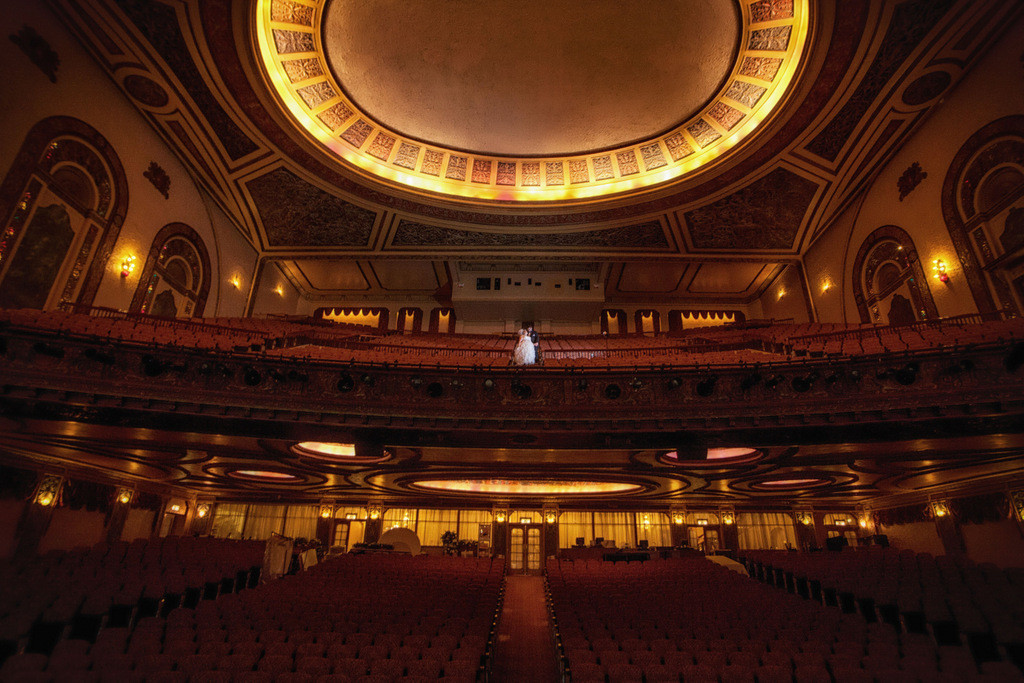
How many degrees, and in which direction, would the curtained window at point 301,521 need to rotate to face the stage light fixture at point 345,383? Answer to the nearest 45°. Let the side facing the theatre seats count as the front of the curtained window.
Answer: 0° — it already faces it

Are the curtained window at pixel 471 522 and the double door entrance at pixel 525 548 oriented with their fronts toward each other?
no

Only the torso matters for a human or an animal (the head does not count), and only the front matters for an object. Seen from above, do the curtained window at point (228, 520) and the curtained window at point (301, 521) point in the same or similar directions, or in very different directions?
same or similar directions

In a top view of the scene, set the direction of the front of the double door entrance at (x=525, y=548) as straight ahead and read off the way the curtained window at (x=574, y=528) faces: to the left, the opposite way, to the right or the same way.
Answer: the same way

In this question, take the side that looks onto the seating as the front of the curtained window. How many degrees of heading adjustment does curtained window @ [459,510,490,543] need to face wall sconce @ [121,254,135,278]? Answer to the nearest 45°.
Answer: approximately 45° to its right

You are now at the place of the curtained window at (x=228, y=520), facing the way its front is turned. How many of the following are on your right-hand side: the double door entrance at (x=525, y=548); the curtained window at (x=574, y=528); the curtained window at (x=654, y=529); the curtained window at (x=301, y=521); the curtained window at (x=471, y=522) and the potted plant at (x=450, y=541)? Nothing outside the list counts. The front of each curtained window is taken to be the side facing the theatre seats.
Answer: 0

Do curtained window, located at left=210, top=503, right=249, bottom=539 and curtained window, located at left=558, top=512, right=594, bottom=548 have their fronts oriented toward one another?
no

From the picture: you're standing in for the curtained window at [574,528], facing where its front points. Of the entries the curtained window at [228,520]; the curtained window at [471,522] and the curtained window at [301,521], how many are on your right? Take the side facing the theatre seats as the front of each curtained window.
3

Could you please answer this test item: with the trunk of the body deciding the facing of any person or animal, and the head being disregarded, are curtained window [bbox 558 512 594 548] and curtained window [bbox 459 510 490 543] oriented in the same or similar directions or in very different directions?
same or similar directions

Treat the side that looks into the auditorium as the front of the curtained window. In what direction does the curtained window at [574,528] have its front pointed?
toward the camera

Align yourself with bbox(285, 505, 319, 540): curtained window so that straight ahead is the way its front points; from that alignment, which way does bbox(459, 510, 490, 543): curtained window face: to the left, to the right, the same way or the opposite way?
the same way

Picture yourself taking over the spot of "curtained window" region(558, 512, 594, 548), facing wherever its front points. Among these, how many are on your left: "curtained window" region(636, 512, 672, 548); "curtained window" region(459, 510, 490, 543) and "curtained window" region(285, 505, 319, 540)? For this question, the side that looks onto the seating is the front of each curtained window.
1

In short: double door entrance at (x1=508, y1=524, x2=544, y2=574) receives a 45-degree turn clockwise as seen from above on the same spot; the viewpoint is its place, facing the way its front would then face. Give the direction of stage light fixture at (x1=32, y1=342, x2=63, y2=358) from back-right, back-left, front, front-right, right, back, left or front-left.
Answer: front

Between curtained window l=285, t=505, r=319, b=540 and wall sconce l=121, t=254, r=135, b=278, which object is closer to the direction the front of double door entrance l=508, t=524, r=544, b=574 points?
the wall sconce

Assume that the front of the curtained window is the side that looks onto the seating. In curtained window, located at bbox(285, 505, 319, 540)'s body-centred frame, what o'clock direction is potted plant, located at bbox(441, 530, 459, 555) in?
The potted plant is roughly at 10 o'clock from the curtained window.

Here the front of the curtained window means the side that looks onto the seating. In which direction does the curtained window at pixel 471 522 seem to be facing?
toward the camera

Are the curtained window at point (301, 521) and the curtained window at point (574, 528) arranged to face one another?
no

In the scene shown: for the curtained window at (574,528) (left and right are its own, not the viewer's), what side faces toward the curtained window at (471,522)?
right

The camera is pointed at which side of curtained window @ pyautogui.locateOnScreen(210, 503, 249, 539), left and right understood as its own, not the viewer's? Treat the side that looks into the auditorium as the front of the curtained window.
front

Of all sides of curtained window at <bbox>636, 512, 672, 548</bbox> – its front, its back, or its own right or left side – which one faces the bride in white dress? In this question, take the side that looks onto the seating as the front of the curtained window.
front

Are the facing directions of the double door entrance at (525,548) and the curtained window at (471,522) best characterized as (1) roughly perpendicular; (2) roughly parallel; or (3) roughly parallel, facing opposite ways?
roughly parallel
